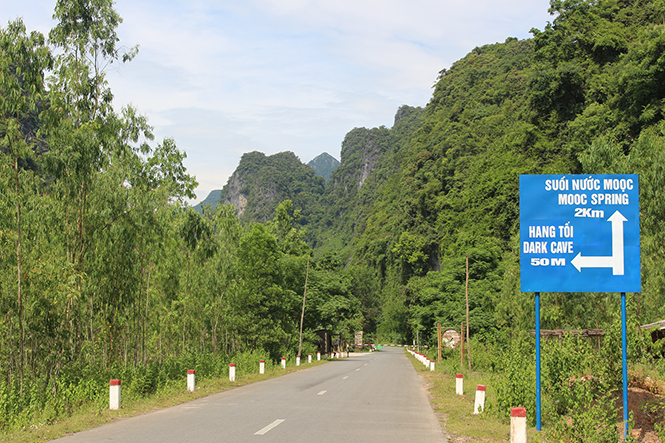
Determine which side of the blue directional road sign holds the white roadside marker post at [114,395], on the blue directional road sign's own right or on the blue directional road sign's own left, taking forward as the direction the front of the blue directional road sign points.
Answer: on the blue directional road sign's own right

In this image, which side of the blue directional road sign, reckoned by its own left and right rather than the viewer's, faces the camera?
front

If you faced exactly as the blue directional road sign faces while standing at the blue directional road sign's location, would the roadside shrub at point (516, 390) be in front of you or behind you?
behind
